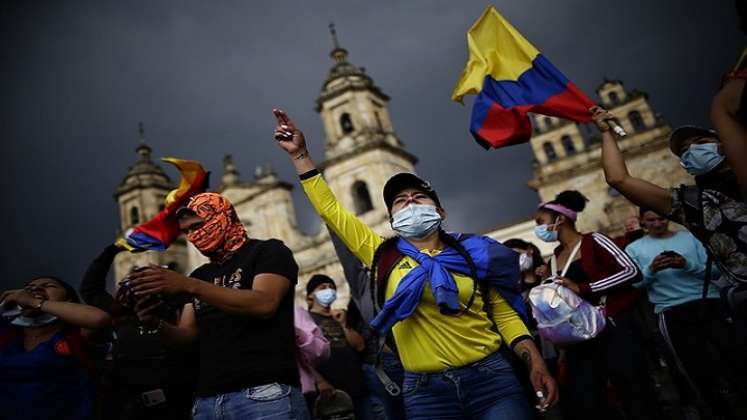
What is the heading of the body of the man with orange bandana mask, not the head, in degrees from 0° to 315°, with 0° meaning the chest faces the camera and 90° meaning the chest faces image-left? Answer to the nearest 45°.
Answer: approximately 45°

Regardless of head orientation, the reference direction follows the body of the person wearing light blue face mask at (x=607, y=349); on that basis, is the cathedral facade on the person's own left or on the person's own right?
on the person's own right

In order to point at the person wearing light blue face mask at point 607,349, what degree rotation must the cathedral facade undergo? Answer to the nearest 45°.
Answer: approximately 45° to its left

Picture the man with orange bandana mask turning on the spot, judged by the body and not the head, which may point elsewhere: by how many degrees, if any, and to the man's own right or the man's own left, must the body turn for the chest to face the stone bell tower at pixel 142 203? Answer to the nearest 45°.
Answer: approximately 135° to the man's own right

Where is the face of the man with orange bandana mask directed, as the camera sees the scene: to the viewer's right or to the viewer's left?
to the viewer's left
